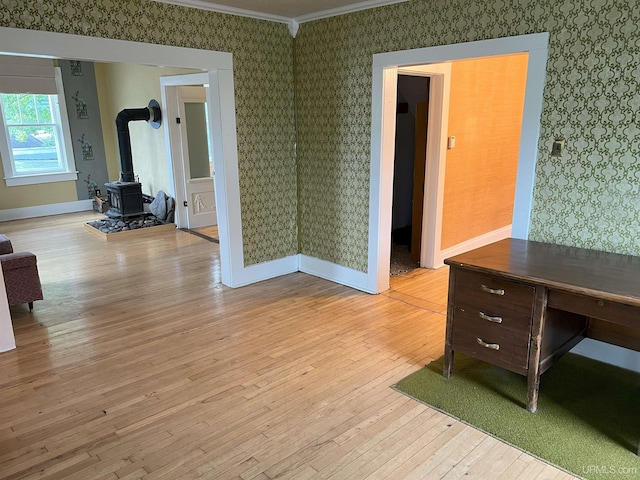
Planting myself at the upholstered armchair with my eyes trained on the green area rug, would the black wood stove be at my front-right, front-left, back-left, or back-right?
back-left

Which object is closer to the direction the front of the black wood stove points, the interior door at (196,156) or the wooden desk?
the wooden desk

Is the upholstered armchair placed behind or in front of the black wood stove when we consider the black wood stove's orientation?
in front

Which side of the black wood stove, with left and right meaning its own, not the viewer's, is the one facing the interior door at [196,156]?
left

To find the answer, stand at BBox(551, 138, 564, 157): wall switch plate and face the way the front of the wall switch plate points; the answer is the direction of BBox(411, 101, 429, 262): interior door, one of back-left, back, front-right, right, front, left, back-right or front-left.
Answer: back-right

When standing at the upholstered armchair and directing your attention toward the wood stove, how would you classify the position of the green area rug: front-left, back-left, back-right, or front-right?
back-right

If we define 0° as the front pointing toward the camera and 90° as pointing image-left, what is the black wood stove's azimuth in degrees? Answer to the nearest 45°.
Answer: approximately 45°
